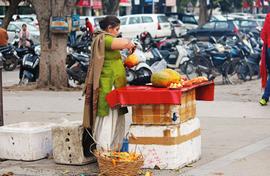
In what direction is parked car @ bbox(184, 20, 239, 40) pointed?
to the viewer's left

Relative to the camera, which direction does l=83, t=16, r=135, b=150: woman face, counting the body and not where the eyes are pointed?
to the viewer's right

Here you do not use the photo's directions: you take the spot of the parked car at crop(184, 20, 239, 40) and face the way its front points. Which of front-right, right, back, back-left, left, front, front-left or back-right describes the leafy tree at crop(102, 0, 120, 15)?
front-right

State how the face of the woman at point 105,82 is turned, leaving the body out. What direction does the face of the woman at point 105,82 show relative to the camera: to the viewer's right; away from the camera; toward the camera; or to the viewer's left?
to the viewer's right

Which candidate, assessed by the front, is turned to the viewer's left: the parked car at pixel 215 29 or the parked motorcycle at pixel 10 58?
the parked car

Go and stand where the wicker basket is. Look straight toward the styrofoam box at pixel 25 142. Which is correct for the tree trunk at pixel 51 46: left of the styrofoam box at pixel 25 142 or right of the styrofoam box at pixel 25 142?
right

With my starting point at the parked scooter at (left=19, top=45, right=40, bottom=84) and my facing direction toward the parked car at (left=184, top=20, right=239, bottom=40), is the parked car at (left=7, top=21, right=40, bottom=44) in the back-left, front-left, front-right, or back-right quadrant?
front-left

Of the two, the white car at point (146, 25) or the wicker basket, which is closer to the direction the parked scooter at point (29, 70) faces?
the wicker basket

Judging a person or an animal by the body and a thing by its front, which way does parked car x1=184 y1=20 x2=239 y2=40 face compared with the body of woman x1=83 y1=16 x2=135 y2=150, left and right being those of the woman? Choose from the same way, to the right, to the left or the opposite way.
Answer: the opposite way
